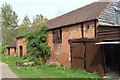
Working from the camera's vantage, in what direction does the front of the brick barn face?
facing the viewer and to the left of the viewer

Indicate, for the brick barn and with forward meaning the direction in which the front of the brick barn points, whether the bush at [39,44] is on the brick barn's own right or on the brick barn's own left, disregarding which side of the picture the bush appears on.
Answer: on the brick barn's own right

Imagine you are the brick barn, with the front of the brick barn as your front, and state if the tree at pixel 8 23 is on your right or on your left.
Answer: on your right
